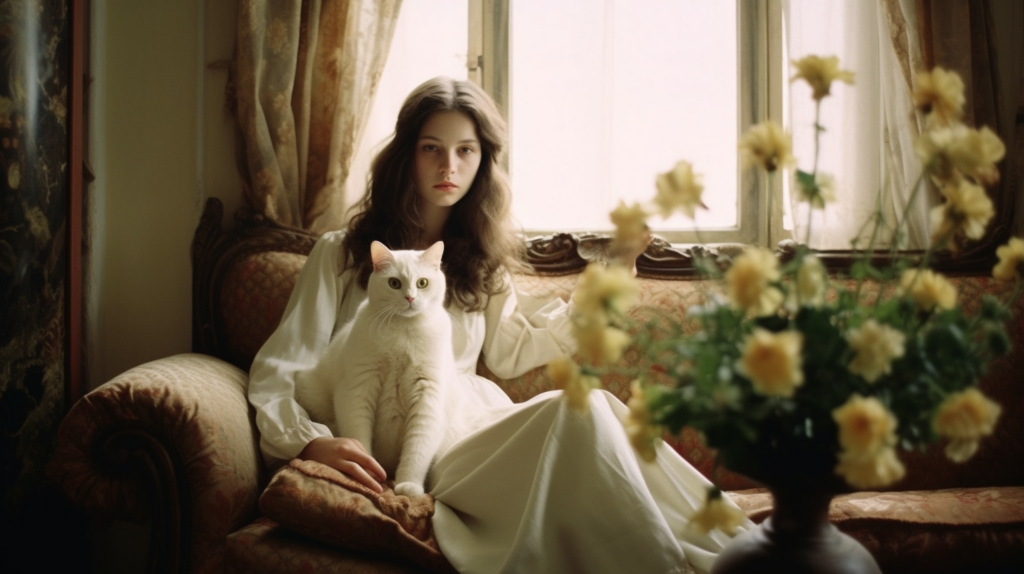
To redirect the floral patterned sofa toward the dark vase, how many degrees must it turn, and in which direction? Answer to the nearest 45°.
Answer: approximately 45° to its left

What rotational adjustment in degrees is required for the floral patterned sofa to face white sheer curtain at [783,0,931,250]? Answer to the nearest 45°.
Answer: approximately 135° to its left

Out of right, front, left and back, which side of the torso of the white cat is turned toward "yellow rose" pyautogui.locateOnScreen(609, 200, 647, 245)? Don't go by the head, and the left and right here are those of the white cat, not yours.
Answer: front

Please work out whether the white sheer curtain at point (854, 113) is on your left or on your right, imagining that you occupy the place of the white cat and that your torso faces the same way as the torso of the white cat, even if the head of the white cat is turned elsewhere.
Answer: on your left

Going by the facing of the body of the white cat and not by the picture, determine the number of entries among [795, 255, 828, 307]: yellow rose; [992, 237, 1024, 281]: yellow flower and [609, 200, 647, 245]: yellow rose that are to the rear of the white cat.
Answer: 0

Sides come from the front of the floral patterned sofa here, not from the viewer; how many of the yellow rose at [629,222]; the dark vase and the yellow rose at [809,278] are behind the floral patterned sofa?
0

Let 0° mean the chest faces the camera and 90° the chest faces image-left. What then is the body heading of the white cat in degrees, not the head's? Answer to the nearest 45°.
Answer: approximately 0°

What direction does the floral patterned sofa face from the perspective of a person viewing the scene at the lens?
facing the viewer

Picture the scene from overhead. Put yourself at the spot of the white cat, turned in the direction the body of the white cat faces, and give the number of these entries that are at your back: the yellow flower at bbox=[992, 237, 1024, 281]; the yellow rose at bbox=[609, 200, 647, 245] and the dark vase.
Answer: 0

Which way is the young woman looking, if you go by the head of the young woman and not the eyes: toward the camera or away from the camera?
toward the camera

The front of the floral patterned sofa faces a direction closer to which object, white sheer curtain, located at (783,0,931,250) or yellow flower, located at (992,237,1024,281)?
the yellow flower

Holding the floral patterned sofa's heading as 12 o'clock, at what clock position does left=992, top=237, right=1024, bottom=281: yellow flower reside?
The yellow flower is roughly at 10 o'clock from the floral patterned sofa.
